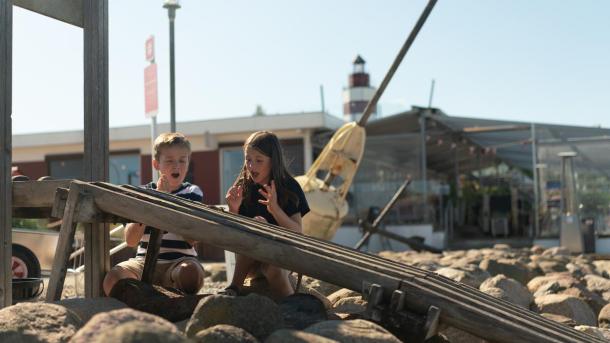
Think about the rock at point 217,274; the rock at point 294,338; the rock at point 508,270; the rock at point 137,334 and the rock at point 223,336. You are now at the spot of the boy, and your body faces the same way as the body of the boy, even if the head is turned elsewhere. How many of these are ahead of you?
3

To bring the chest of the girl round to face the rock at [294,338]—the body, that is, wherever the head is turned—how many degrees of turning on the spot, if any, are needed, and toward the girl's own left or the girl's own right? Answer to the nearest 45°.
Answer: approximately 45° to the girl's own left

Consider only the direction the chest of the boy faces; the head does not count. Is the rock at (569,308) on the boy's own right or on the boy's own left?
on the boy's own left

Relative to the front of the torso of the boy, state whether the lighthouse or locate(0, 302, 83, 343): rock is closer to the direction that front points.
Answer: the rock

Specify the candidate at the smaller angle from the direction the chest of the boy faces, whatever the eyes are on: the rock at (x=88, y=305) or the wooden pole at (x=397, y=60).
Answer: the rock

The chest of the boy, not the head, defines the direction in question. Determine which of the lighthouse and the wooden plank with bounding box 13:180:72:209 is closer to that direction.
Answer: the wooden plank

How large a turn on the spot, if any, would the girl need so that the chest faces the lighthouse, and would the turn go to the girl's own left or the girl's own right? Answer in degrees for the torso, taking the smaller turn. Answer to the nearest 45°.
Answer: approximately 135° to the girl's own right

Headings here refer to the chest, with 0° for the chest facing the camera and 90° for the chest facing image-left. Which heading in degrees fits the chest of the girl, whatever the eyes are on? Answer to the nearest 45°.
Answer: approximately 45°

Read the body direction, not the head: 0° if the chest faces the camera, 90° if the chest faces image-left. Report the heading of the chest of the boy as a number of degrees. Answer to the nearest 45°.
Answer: approximately 0°

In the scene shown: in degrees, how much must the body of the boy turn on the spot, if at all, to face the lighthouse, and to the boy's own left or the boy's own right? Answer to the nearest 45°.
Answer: approximately 180°
